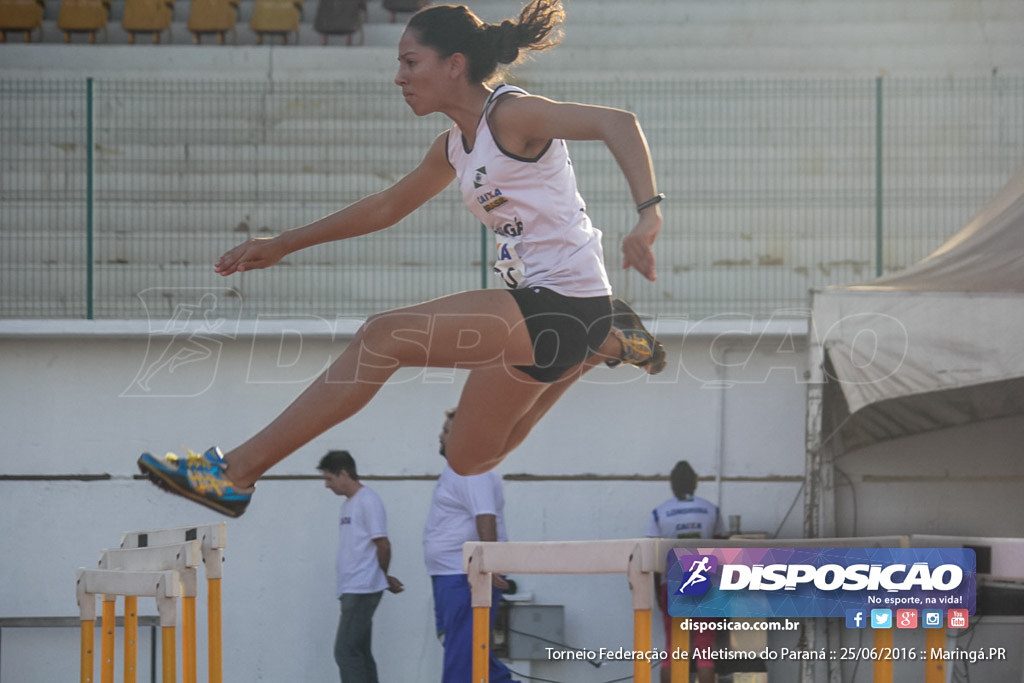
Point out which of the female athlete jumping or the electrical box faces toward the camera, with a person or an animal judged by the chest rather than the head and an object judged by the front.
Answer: the electrical box

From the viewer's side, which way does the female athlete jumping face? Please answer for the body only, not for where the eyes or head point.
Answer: to the viewer's left

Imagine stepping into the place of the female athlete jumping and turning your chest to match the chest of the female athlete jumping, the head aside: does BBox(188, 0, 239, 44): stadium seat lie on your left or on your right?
on your right

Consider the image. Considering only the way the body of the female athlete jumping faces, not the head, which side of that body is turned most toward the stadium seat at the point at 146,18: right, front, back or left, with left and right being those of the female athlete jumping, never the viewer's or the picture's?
right

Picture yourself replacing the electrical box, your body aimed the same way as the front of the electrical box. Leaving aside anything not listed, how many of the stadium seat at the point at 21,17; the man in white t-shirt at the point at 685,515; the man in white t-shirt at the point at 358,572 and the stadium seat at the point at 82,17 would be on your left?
1

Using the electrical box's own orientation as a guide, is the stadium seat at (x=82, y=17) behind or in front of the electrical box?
behind

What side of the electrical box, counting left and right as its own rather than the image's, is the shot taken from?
front
